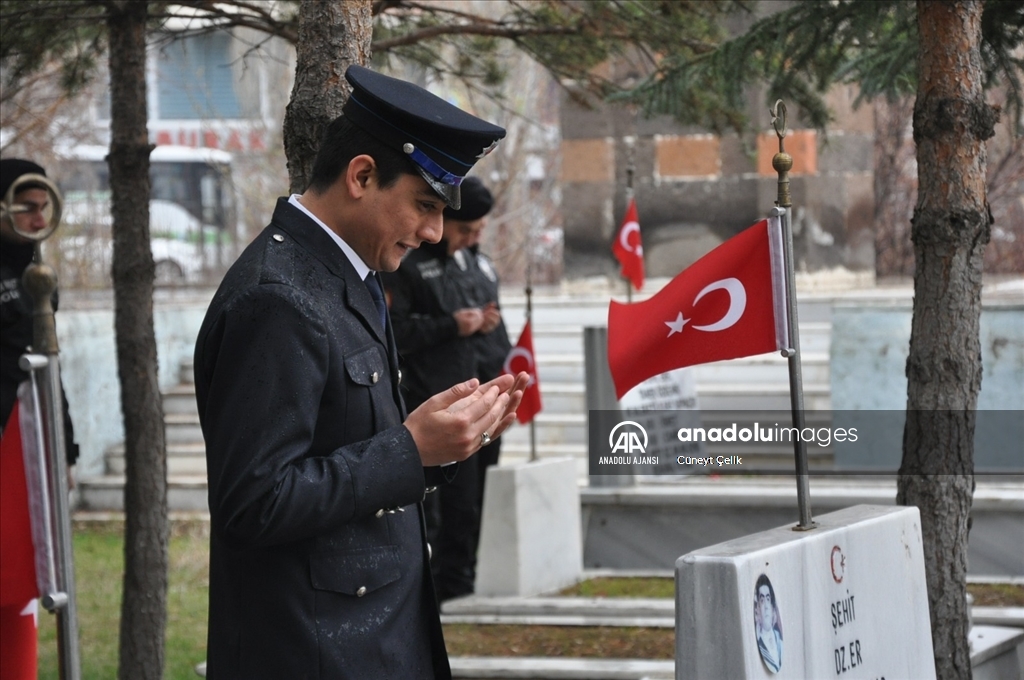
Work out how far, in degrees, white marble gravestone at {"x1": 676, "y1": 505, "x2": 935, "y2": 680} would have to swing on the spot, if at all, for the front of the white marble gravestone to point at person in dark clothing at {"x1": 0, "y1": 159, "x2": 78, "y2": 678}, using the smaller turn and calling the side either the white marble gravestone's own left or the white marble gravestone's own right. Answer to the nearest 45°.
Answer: approximately 135° to the white marble gravestone's own right

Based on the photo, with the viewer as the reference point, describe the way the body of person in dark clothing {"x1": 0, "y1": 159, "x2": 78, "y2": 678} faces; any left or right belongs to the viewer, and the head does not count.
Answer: facing the viewer and to the right of the viewer

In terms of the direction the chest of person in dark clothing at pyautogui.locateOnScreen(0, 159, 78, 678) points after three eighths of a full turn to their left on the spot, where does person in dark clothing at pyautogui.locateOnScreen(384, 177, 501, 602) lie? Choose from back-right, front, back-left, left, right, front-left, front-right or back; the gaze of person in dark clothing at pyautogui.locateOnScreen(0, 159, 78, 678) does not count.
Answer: front-right

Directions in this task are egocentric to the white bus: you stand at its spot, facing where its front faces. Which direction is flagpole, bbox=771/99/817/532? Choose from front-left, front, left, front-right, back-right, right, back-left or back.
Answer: right

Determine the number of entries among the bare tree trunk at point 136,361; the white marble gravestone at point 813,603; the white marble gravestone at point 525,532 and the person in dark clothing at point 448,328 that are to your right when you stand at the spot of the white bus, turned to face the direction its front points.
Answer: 4

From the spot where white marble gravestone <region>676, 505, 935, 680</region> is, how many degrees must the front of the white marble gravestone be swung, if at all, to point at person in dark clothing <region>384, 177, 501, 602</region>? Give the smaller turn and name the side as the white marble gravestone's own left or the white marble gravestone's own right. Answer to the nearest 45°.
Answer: approximately 180°

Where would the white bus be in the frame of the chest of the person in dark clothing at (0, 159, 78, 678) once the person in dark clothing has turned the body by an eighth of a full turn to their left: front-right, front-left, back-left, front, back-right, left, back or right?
left

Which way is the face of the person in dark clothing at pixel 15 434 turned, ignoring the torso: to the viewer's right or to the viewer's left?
to the viewer's right

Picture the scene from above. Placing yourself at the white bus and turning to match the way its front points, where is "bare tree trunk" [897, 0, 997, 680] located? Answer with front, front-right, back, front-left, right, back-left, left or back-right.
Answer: right

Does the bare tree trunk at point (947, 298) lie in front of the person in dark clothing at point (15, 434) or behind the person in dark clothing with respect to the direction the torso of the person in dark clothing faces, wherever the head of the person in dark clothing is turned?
in front

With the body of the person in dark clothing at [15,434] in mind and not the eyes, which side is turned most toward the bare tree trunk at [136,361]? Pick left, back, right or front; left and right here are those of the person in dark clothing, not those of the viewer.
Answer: left
